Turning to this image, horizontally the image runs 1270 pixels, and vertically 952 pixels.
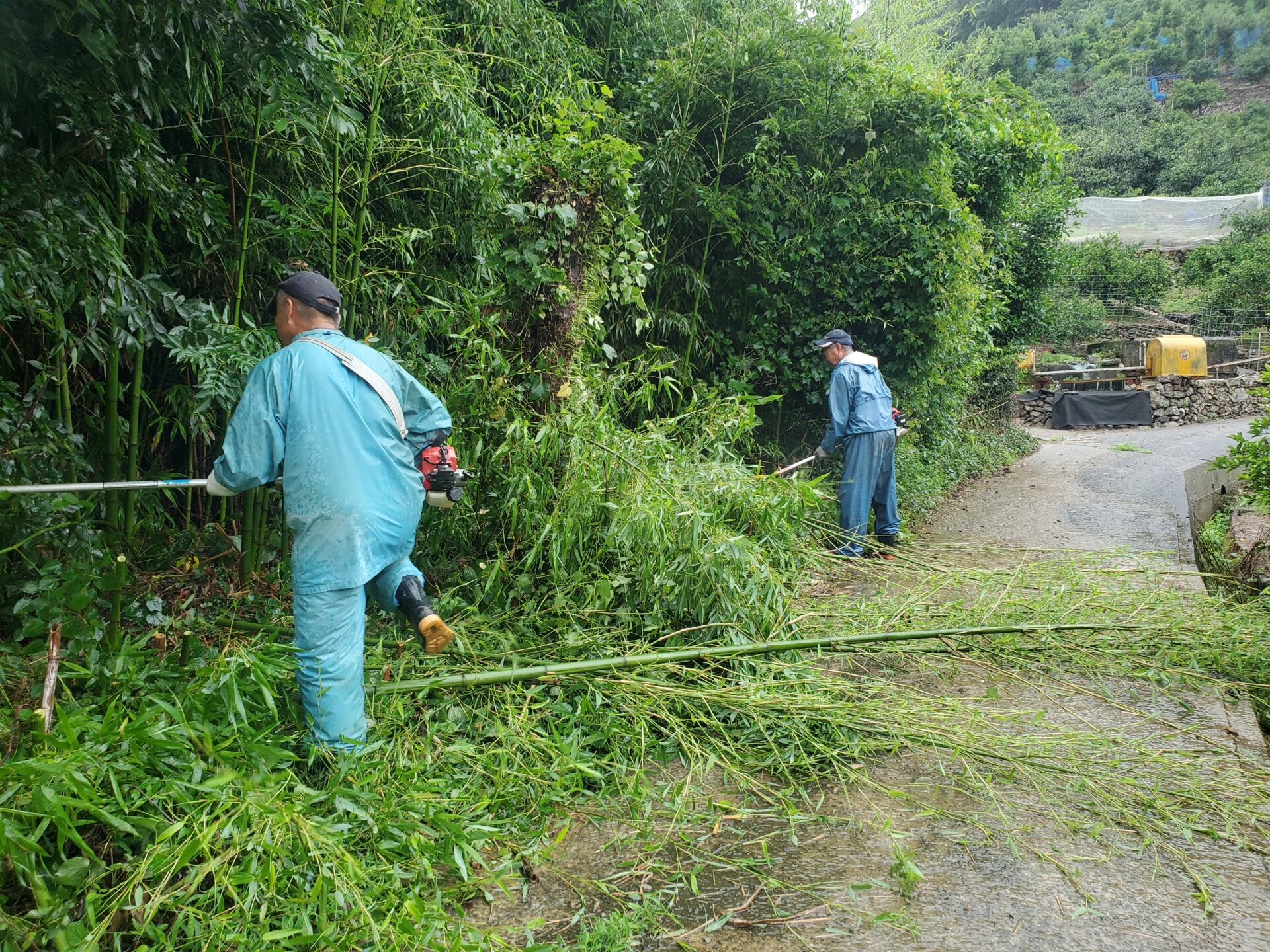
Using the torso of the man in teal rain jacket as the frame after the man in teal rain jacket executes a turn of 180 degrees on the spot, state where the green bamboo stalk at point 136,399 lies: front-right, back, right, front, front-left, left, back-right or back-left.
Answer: back

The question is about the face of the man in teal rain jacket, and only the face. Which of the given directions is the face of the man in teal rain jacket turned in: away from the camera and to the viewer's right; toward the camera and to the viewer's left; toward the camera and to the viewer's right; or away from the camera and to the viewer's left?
away from the camera and to the viewer's left

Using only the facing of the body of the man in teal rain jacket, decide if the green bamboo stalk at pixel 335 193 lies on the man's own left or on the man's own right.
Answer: on the man's own right

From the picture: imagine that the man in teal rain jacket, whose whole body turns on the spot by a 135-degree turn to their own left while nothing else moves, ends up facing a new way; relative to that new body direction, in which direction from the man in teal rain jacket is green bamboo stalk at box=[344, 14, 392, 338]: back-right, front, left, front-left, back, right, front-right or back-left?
back

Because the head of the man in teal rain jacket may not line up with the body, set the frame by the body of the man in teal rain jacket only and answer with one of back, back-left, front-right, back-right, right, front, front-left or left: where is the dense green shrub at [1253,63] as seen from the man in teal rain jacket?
right

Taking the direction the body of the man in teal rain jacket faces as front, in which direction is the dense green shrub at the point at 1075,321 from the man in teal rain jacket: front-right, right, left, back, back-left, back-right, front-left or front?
right

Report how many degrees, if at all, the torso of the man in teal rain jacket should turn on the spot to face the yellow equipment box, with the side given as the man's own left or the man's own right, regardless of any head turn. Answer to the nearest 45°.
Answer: approximately 90° to the man's own right

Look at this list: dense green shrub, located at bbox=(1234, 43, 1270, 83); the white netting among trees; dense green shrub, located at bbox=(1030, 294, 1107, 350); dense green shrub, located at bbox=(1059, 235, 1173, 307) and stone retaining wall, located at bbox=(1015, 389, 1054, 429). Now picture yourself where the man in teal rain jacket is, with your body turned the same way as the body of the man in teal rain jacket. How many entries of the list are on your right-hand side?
5

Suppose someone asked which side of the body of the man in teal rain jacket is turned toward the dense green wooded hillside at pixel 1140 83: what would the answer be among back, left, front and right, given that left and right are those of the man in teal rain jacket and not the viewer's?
right

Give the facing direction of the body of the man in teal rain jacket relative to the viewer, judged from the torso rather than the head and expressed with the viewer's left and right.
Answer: facing away from the viewer and to the left of the viewer
